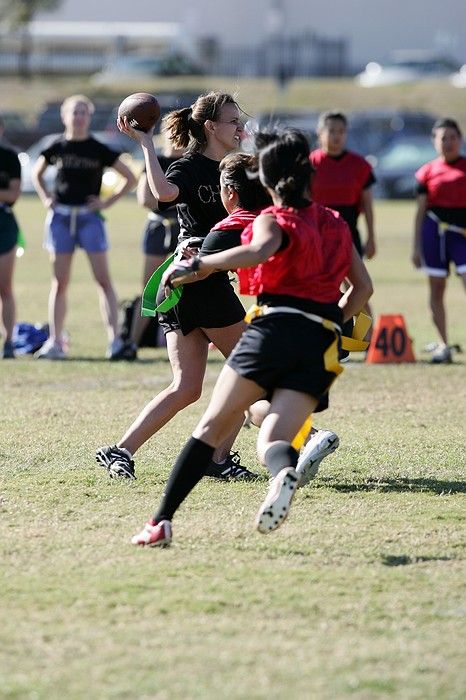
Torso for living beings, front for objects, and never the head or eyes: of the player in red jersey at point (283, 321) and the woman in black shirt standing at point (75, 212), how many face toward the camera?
1

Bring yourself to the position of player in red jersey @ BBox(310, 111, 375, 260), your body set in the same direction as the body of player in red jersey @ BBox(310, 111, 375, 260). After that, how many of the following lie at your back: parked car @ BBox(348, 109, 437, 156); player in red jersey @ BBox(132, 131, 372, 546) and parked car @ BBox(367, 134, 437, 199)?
2

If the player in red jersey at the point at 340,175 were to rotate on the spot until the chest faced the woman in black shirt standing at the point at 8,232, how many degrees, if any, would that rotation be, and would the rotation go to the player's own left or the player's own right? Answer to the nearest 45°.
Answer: approximately 90° to the player's own right

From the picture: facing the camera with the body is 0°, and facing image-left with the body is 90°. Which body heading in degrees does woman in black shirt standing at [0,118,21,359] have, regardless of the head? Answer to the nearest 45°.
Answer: approximately 0°

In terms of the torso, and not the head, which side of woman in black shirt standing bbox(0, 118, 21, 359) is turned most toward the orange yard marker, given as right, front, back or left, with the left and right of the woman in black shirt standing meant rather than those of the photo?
left

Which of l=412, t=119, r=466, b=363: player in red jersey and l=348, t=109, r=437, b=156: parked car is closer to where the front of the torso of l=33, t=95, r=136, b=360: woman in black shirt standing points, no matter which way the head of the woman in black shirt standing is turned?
the player in red jersey

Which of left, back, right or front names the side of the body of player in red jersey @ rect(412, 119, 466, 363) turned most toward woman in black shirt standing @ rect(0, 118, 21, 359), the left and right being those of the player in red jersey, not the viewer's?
right

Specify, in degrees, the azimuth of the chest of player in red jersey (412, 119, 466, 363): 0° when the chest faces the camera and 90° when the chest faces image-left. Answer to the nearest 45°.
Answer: approximately 0°

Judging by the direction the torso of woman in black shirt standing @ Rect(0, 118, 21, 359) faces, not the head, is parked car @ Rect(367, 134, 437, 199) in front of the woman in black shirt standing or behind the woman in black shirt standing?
behind

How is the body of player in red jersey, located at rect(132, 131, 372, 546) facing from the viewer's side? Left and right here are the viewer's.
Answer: facing away from the viewer and to the left of the viewer

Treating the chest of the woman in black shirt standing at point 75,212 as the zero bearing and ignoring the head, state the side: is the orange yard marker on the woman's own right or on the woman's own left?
on the woman's own left
